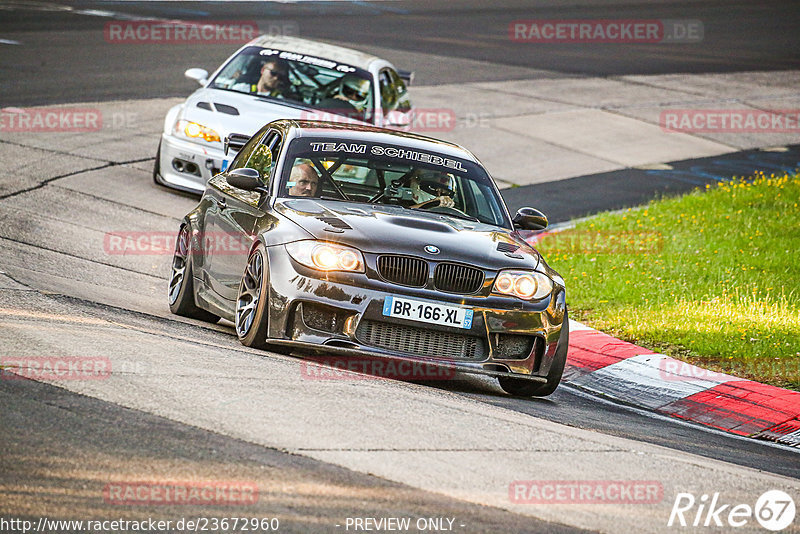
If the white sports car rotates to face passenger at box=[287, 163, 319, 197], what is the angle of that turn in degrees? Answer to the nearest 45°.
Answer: approximately 45° to its left

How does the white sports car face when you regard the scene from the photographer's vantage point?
facing the viewer and to the left of the viewer

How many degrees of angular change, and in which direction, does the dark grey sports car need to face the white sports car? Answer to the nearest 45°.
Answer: approximately 135° to its left

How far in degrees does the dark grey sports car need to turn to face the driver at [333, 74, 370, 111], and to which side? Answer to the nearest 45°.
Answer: approximately 135° to its left

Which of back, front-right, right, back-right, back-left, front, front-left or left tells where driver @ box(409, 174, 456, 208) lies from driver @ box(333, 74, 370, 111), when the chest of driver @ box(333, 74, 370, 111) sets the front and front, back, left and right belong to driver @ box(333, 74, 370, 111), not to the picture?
front-left

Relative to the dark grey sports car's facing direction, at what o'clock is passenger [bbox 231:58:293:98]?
The passenger is roughly at 7 o'clock from the dark grey sports car.

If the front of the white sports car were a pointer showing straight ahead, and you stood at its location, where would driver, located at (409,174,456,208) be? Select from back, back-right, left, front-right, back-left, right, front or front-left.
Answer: front-left

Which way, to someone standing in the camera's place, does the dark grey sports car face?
facing the viewer and to the right of the viewer
